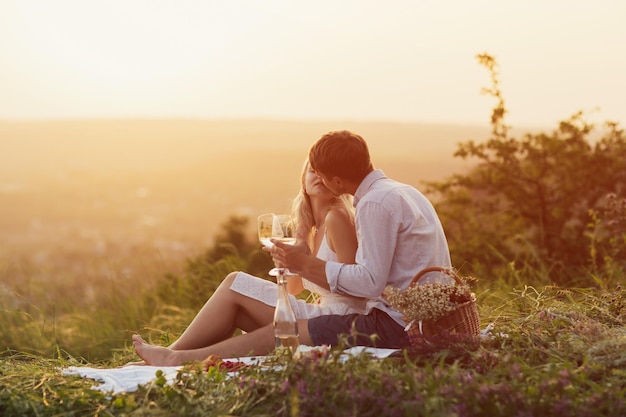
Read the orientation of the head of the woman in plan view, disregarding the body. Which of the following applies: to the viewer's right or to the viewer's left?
to the viewer's right

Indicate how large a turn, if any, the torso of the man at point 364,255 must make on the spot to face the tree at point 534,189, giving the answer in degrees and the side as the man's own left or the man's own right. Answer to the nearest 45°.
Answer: approximately 135° to the man's own right

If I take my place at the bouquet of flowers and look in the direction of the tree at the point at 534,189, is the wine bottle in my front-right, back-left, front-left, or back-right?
back-left

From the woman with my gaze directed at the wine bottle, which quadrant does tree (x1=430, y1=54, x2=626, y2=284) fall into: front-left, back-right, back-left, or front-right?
back-left

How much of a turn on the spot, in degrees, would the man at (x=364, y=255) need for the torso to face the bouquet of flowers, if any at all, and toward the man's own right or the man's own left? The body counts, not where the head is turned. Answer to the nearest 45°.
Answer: approximately 135° to the man's own left

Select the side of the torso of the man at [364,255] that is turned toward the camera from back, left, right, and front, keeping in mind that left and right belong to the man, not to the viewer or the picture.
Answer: left

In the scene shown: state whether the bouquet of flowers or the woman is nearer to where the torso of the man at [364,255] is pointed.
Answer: the woman

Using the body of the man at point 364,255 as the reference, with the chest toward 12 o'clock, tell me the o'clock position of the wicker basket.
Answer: The wicker basket is roughly at 7 o'clock from the man.

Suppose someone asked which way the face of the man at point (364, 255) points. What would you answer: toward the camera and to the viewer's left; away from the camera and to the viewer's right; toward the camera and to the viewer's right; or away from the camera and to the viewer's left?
away from the camera and to the viewer's left

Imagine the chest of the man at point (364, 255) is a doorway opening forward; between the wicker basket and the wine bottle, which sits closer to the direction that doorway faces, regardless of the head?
the wine bottle
